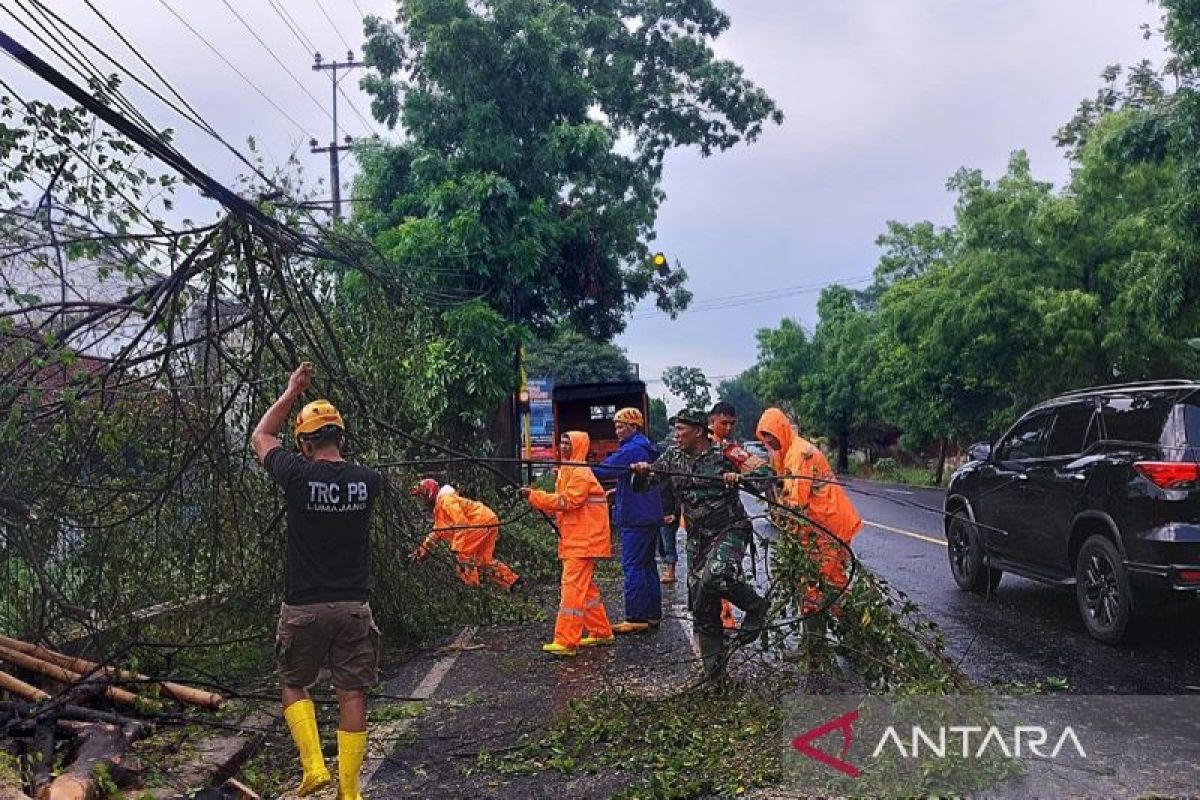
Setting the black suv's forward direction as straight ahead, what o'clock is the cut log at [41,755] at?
The cut log is roughly at 9 o'clock from the black suv.

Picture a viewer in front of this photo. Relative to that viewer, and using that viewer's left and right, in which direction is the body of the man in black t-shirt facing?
facing away from the viewer

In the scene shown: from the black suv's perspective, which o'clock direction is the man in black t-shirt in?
The man in black t-shirt is roughly at 9 o'clock from the black suv.

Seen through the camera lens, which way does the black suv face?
facing away from the viewer and to the left of the viewer

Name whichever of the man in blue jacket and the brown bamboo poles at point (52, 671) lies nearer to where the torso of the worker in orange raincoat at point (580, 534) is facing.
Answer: the brown bamboo poles

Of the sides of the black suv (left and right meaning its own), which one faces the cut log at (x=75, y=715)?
left

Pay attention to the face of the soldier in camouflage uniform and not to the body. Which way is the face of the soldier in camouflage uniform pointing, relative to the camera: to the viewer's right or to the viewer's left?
to the viewer's left

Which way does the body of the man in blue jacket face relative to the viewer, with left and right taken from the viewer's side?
facing to the left of the viewer

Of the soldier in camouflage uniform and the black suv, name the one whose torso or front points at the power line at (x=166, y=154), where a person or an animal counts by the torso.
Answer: the soldier in camouflage uniform

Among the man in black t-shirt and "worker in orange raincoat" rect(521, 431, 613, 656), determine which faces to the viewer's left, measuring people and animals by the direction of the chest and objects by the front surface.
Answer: the worker in orange raincoat

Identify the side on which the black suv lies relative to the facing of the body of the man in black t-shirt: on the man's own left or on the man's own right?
on the man's own right

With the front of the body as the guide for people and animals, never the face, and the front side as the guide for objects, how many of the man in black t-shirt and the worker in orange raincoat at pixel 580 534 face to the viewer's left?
1

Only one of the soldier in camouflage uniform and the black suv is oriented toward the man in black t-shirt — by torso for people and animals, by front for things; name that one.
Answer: the soldier in camouflage uniform
